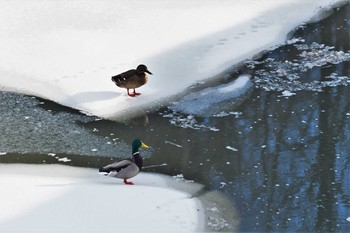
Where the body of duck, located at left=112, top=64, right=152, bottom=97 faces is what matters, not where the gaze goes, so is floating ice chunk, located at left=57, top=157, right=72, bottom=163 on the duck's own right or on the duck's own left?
on the duck's own right

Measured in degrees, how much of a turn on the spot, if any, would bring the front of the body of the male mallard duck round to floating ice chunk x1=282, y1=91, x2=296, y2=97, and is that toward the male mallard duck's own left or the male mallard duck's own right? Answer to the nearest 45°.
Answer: approximately 45° to the male mallard duck's own left

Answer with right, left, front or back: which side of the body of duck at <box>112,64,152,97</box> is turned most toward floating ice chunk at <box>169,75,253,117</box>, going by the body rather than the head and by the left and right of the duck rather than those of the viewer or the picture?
front

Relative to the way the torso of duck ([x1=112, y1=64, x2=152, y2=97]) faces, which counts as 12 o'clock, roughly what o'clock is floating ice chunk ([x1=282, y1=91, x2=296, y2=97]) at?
The floating ice chunk is roughly at 12 o'clock from the duck.

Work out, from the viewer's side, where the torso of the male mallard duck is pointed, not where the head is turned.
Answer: to the viewer's right

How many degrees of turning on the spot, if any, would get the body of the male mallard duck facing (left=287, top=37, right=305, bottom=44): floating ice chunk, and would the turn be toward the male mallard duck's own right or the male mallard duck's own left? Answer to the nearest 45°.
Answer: approximately 45° to the male mallard duck's own left

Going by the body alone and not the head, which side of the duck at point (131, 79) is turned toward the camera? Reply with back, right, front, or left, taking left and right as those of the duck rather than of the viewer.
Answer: right

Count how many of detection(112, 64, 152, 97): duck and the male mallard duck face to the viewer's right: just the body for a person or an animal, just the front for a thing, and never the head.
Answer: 2

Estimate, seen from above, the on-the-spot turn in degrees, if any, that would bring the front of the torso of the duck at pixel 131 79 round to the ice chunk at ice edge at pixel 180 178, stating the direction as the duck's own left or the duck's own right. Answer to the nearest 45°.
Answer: approximately 90° to the duck's own right

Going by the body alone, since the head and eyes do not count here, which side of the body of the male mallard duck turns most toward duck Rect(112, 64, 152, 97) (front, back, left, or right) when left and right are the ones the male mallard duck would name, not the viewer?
left

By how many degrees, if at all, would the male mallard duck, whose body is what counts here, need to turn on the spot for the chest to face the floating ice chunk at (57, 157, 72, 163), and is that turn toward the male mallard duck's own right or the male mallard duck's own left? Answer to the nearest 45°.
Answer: approximately 135° to the male mallard duck's own left
